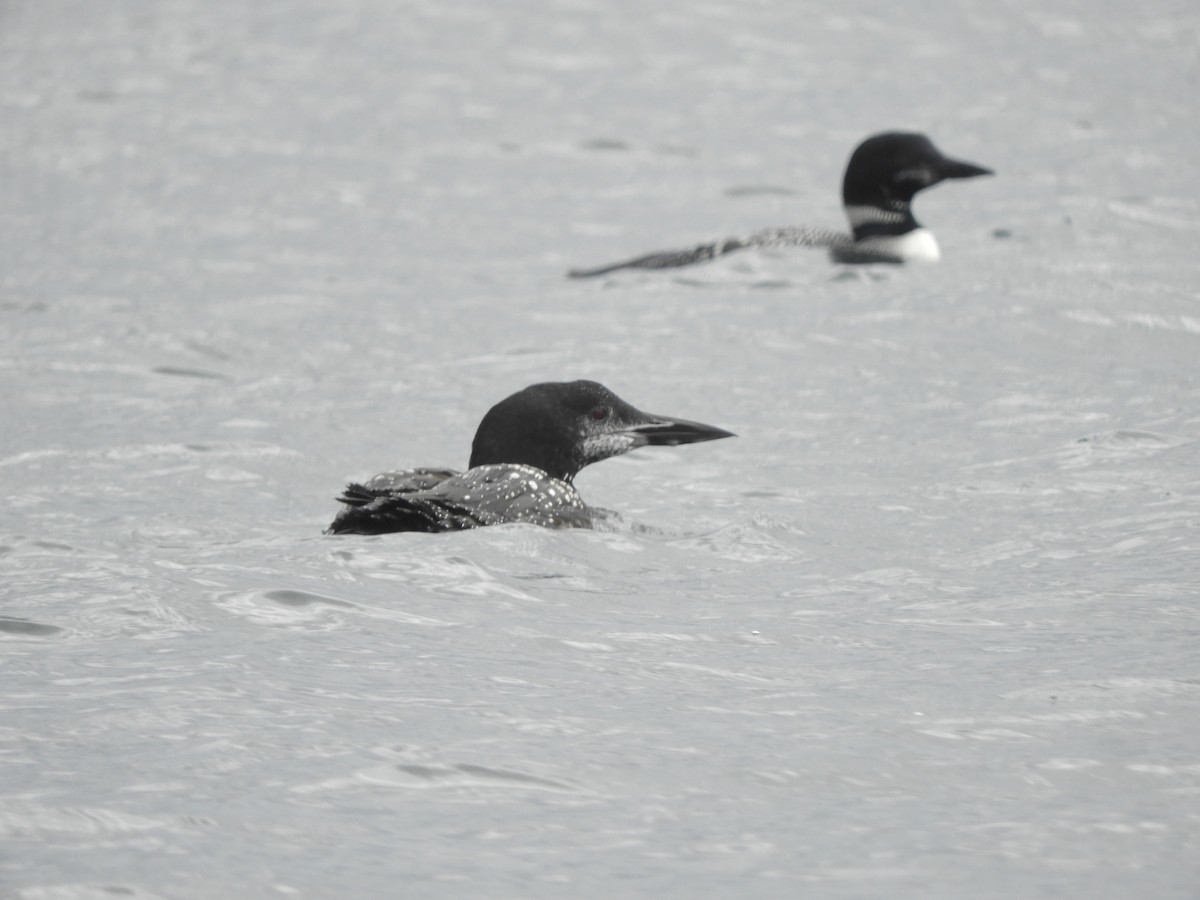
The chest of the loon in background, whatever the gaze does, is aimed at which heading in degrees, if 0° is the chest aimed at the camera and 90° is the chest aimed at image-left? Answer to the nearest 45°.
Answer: approximately 270°
